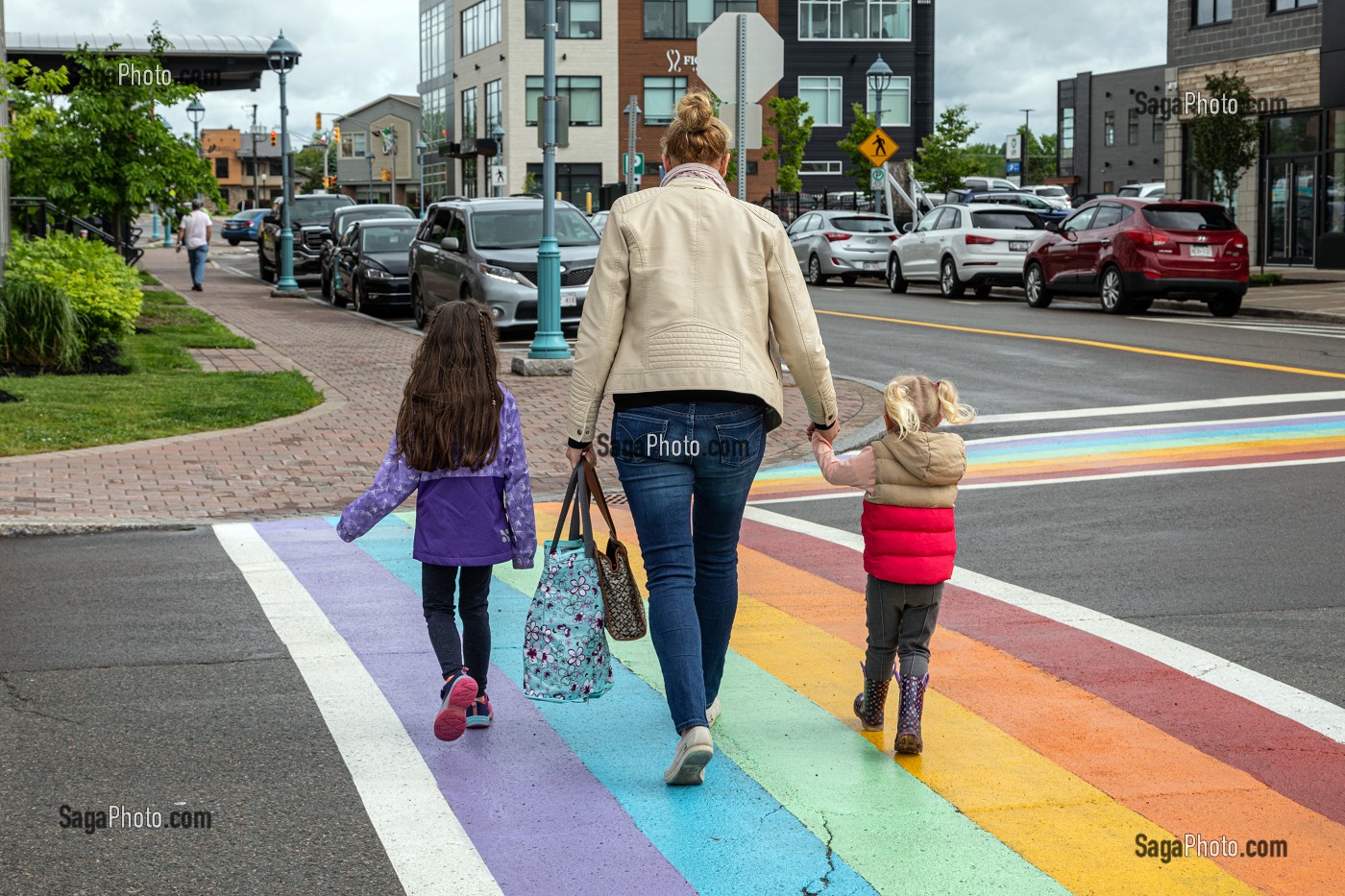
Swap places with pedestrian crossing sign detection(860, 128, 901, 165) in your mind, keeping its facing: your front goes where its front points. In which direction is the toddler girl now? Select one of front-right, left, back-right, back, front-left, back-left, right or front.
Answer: front

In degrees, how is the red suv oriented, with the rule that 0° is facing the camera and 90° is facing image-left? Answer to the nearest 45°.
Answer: approximately 135°

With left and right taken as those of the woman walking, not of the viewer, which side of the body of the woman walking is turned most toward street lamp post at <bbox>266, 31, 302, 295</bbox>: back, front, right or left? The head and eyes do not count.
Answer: front

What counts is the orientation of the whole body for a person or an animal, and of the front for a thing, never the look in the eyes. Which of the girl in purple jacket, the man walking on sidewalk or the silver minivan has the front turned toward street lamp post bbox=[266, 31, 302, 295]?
the girl in purple jacket

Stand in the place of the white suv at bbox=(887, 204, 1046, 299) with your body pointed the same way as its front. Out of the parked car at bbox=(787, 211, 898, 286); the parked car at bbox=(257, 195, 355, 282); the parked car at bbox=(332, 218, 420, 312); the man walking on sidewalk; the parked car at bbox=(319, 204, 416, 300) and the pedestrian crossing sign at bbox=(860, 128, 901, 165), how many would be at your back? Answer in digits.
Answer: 0

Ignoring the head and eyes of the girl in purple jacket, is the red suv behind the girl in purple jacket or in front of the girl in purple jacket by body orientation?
in front

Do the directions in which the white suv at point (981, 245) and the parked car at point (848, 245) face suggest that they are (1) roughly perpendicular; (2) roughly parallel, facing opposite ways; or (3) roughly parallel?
roughly parallel

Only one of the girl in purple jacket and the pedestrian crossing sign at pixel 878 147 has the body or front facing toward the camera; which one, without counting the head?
the pedestrian crossing sign

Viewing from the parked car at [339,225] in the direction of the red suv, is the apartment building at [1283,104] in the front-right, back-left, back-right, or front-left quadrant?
front-left

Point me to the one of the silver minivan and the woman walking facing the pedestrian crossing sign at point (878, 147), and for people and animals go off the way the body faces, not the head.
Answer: the woman walking

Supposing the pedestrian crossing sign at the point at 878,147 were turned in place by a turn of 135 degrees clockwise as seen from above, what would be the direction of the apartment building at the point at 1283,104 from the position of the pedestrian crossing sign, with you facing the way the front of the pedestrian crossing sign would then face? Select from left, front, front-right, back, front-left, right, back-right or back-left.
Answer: back-right

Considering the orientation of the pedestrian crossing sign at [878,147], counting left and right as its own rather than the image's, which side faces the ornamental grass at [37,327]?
front

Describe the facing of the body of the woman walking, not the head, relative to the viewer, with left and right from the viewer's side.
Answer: facing away from the viewer

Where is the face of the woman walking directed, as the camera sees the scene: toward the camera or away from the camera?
away from the camera

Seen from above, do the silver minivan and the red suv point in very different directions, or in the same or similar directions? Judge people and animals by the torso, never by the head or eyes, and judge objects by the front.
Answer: very different directions

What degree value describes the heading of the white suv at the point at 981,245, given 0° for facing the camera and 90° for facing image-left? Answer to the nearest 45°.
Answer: approximately 135°

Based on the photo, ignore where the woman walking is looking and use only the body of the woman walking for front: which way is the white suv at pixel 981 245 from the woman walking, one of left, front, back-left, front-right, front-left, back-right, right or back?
front

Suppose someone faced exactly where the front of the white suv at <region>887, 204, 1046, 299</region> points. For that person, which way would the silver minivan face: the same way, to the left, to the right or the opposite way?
the opposite way
